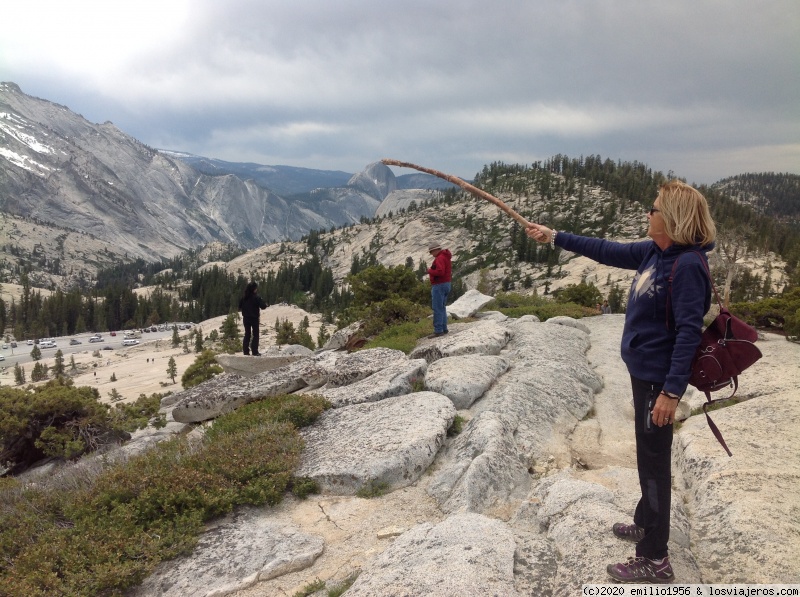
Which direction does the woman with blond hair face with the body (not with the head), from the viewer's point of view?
to the viewer's left

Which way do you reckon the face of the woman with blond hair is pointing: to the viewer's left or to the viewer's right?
to the viewer's left

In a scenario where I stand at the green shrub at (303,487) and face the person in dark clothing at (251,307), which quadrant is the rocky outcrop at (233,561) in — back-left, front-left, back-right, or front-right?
back-left
